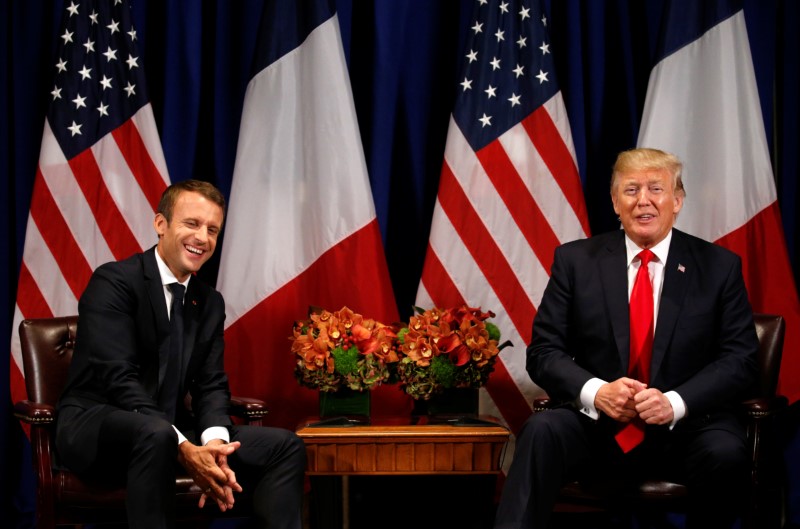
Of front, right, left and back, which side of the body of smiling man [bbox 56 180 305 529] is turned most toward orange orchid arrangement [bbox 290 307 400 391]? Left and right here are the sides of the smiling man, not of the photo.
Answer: left

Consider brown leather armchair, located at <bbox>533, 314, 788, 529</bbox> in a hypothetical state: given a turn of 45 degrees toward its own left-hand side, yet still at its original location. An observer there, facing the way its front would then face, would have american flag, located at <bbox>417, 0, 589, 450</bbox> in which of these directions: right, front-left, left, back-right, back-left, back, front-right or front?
back

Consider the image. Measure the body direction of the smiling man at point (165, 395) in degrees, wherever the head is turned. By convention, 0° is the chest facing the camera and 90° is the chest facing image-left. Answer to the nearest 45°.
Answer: approximately 315°

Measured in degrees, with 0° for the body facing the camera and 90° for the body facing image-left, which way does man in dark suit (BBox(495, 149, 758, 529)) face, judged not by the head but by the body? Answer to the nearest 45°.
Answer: approximately 0°

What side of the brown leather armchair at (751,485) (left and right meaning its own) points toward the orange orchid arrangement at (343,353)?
right

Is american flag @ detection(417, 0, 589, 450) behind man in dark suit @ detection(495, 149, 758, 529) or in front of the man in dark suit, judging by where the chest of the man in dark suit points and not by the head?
behind

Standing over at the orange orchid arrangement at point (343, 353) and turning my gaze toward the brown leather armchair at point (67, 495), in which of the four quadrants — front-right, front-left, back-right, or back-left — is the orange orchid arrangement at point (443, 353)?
back-left

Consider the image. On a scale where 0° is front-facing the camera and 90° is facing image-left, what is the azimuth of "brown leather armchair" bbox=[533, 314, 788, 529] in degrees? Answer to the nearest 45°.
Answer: approximately 0°

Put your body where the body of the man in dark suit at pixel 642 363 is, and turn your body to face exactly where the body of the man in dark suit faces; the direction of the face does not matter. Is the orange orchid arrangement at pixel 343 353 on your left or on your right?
on your right
